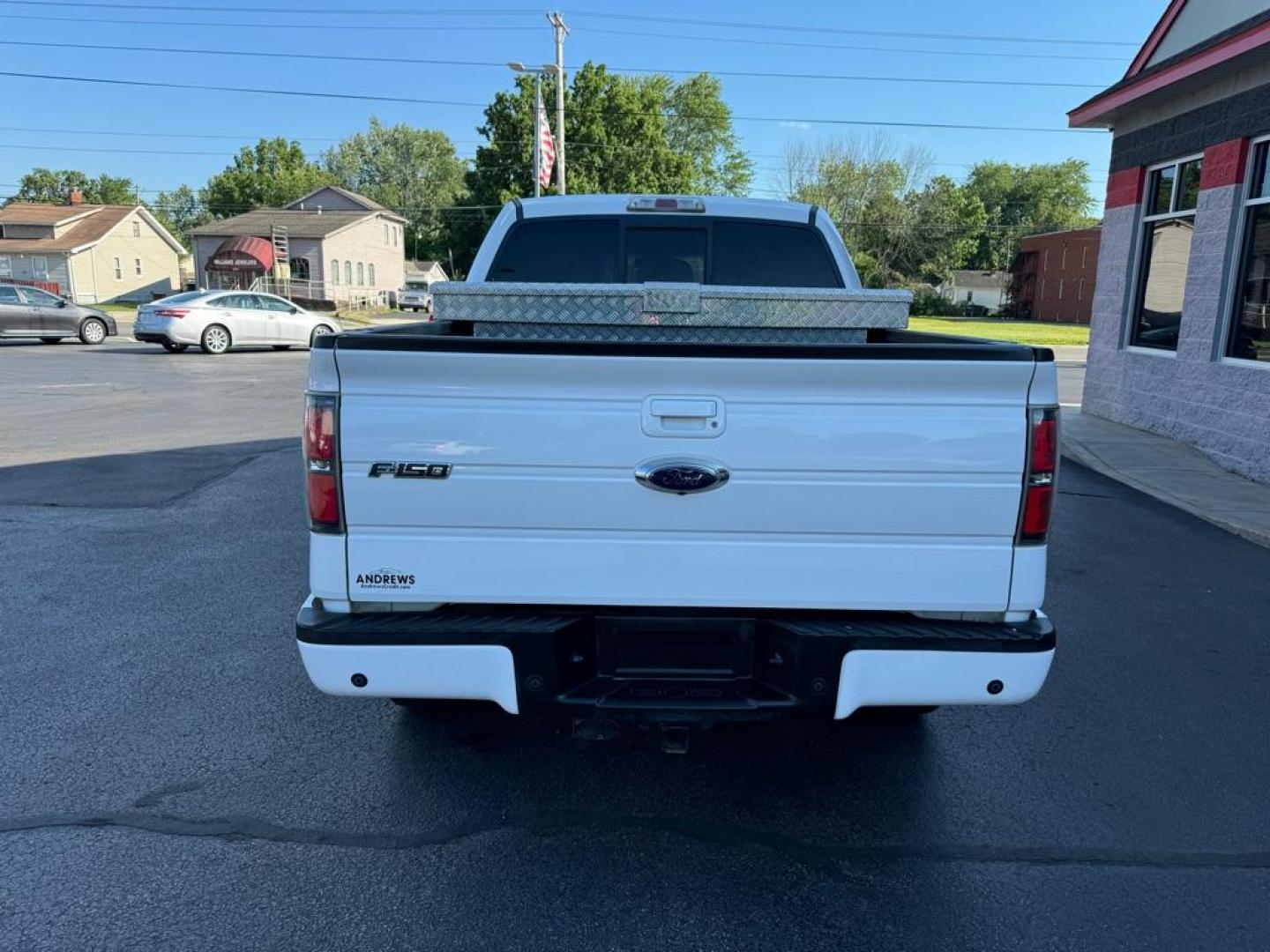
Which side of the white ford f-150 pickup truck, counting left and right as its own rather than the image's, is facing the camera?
back

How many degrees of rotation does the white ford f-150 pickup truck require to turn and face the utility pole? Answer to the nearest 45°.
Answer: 0° — it already faces it

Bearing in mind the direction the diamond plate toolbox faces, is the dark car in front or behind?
behind

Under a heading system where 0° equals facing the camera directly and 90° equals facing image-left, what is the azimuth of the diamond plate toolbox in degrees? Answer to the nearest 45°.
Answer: approximately 0°

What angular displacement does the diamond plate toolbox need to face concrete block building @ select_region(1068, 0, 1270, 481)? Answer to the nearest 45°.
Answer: approximately 135° to its left

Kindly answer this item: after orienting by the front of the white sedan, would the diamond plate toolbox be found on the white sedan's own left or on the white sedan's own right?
on the white sedan's own right

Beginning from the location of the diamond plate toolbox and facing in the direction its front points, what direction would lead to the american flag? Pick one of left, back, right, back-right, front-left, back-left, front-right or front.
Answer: back

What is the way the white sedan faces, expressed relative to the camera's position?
facing away from the viewer and to the right of the viewer

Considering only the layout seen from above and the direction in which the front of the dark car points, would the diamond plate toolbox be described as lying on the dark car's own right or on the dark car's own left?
on the dark car's own right
